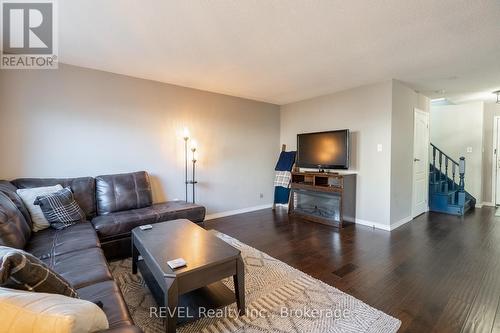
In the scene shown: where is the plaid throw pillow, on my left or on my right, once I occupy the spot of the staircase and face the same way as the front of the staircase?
on my right

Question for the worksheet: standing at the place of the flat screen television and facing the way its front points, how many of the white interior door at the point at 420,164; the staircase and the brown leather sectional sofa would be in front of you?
1

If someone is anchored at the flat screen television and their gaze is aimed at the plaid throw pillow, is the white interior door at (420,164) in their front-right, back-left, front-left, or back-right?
back-left

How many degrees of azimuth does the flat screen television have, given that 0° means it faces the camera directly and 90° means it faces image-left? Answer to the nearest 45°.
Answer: approximately 45°

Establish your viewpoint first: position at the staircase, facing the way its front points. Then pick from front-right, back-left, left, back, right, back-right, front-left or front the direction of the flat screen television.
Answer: right

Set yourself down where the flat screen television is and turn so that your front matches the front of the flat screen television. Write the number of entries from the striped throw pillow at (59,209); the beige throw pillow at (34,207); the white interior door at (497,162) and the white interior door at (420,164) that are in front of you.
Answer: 2

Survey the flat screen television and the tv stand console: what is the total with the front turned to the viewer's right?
0

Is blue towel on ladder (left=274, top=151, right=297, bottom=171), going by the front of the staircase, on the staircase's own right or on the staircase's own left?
on the staircase's own right

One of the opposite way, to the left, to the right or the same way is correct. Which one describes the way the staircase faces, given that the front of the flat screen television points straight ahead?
to the left

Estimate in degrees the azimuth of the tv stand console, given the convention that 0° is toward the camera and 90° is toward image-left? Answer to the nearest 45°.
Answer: approximately 45°
